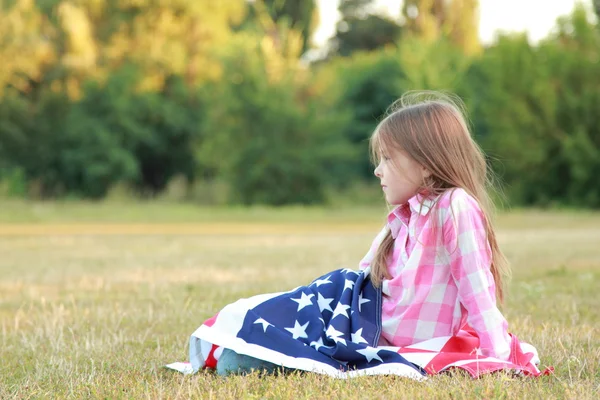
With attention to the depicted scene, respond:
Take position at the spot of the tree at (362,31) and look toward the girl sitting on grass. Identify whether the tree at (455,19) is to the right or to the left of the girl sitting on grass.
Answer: left

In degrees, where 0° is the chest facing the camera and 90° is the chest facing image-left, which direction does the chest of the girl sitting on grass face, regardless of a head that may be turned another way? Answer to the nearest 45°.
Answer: approximately 90°

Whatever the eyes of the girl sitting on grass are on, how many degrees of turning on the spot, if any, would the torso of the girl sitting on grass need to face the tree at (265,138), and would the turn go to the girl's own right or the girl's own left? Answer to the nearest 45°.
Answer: approximately 90° to the girl's own right

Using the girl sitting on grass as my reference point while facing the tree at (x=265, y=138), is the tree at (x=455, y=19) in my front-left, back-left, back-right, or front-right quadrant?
front-right

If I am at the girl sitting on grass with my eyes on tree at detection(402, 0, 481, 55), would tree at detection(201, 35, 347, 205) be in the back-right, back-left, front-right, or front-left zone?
front-left

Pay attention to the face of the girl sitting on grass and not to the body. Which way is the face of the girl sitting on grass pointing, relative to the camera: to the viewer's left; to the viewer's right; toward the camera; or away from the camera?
to the viewer's left

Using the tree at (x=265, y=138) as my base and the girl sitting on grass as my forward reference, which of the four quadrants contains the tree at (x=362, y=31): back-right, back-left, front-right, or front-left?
back-left

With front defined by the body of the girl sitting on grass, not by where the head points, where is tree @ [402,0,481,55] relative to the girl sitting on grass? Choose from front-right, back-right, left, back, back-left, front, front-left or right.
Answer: right

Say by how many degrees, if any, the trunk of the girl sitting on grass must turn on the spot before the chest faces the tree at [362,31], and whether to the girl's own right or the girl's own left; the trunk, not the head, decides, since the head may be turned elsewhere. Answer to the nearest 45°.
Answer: approximately 90° to the girl's own right

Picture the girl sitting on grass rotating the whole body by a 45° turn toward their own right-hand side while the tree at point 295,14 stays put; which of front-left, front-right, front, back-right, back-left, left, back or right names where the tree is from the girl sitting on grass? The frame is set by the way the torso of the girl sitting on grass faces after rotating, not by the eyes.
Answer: front-right
